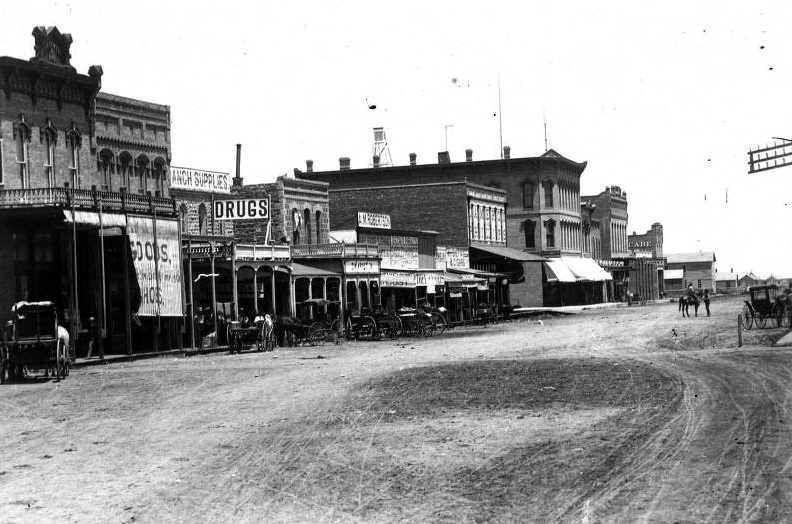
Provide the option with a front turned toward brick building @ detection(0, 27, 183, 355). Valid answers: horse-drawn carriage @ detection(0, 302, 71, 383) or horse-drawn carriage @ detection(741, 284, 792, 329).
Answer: horse-drawn carriage @ detection(0, 302, 71, 383)

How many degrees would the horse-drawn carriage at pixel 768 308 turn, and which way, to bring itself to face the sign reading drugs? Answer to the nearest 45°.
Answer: approximately 135° to its left

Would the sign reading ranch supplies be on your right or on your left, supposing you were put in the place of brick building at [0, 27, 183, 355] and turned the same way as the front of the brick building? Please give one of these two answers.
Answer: on your left

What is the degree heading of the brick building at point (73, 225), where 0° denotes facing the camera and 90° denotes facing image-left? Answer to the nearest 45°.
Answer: approximately 315°

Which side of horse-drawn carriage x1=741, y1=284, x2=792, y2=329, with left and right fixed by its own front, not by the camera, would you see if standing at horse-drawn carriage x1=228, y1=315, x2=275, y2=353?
back

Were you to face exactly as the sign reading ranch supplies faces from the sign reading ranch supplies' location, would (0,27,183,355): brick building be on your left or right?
on your right

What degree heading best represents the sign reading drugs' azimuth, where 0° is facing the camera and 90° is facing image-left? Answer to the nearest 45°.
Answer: approximately 0°

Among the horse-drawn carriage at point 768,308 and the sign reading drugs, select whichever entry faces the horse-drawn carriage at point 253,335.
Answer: the sign reading drugs

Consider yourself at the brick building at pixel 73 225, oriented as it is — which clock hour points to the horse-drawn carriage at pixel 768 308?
The horse-drawn carriage is roughly at 11 o'clock from the brick building.
